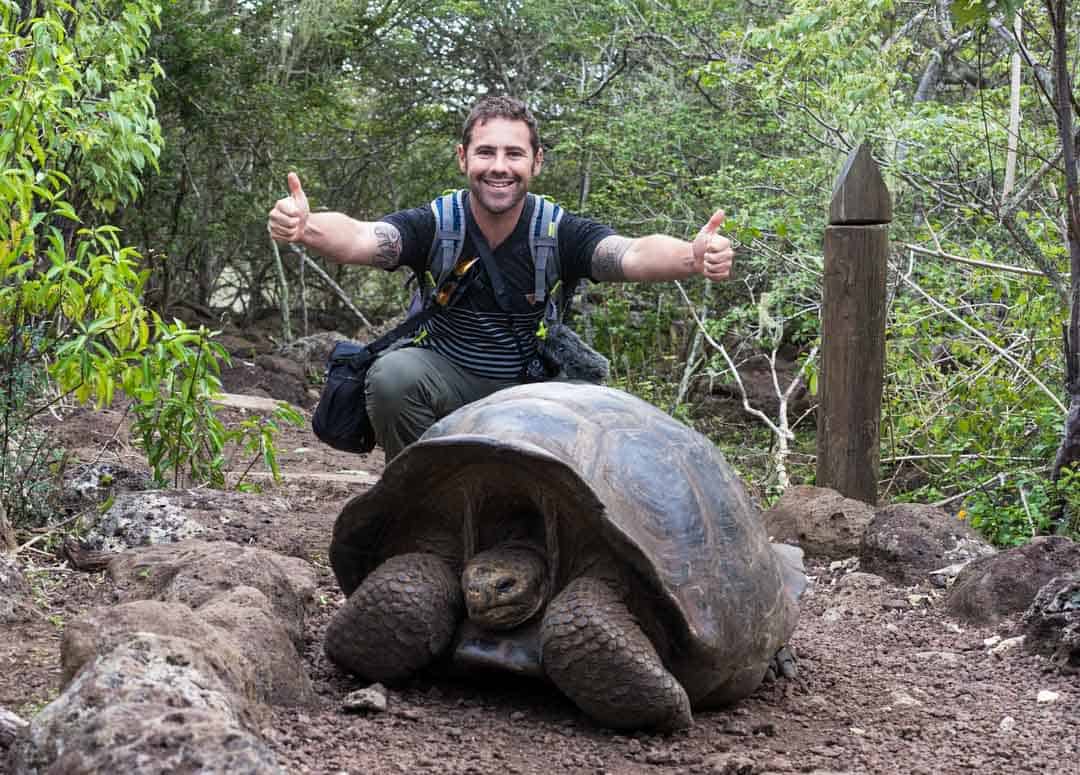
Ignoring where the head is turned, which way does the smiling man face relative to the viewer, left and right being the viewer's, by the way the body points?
facing the viewer

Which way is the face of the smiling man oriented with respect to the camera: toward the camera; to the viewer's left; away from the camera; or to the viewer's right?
toward the camera

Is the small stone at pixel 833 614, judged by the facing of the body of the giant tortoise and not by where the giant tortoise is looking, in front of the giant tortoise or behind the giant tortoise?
behind

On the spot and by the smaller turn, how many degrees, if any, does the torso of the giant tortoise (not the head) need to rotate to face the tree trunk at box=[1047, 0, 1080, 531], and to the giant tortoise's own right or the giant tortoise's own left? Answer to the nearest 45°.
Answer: approximately 180°

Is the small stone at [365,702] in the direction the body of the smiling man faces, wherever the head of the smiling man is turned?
yes

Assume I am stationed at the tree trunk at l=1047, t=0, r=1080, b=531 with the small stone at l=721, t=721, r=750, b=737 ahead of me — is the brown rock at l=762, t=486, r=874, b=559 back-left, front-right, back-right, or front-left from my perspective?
front-right

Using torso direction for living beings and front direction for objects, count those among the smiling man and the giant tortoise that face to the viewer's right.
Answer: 0

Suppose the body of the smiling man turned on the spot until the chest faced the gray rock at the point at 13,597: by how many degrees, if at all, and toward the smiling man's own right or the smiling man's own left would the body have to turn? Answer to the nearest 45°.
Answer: approximately 45° to the smiling man's own right

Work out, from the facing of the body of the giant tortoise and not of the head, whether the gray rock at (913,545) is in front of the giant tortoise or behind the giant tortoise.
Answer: behind

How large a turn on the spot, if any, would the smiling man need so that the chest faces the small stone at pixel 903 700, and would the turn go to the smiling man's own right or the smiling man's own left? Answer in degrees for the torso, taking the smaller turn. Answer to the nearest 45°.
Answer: approximately 45° to the smiling man's own left

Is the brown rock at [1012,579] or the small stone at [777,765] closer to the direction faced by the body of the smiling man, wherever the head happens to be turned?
the small stone

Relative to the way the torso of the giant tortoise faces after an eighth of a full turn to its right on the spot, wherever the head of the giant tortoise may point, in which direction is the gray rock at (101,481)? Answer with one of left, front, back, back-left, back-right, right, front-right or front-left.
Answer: front-right

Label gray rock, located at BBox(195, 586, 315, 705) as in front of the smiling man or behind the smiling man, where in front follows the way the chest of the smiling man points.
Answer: in front

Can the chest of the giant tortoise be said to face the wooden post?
no
